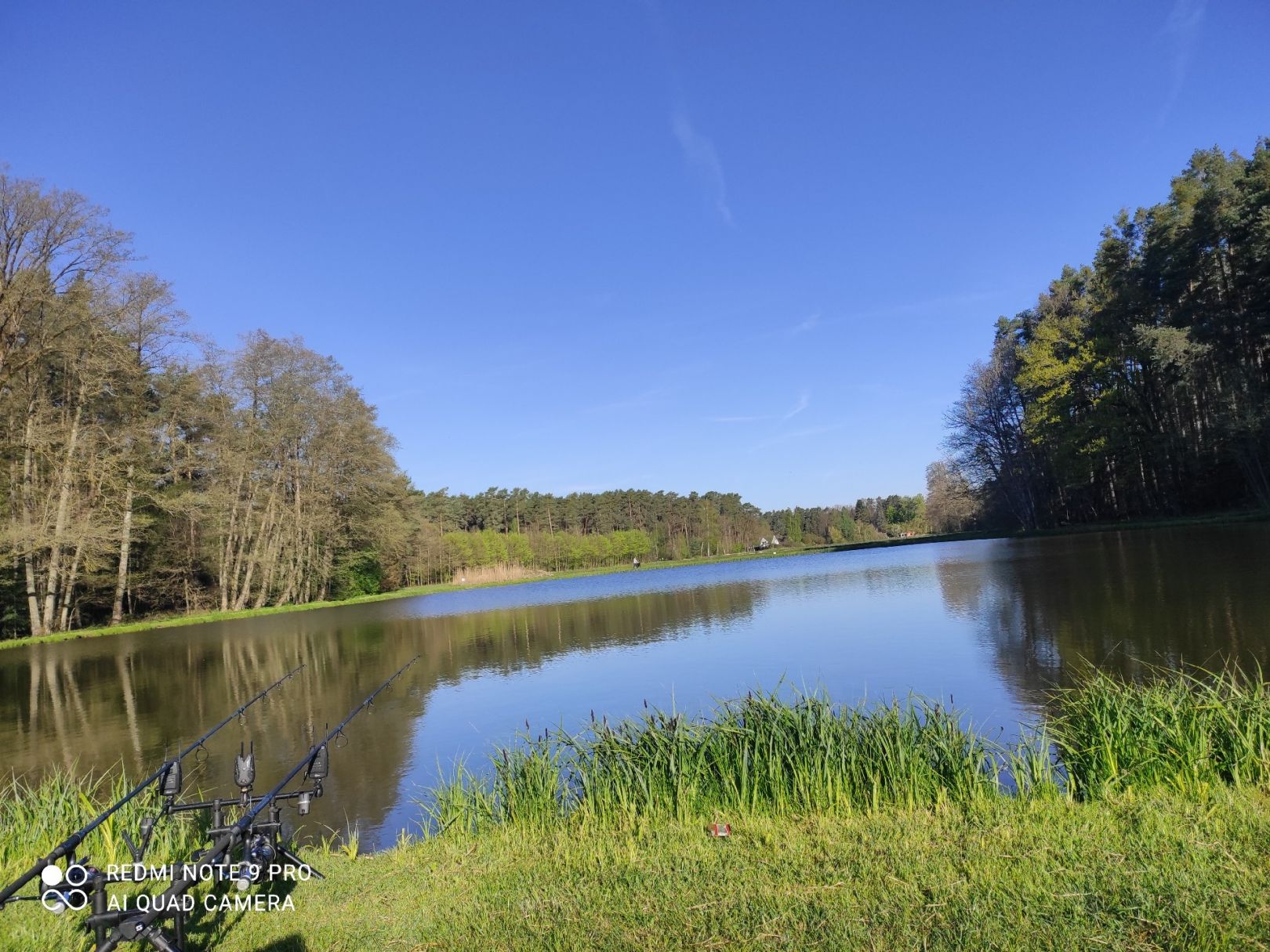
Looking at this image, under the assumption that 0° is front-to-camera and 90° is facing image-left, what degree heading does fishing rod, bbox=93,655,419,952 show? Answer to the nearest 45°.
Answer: approximately 225°
